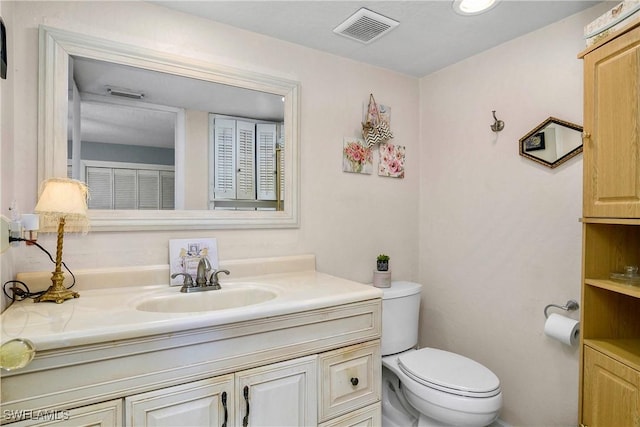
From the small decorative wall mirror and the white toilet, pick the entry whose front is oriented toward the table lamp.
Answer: the small decorative wall mirror

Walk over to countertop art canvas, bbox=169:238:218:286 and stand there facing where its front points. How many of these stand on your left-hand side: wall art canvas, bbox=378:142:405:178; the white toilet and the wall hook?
3

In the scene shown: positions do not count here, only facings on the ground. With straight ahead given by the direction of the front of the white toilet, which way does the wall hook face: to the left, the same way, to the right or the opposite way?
to the right

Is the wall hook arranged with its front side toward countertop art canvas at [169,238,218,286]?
yes

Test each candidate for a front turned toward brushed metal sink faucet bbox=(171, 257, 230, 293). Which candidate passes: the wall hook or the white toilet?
the wall hook

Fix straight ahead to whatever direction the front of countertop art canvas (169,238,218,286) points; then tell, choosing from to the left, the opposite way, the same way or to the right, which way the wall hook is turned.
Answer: to the right

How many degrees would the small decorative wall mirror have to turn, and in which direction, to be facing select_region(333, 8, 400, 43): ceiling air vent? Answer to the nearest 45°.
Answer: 0° — it already faces it

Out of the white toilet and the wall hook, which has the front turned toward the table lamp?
the wall hook

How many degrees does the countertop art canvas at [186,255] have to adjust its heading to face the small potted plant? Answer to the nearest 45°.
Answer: approximately 90° to its left

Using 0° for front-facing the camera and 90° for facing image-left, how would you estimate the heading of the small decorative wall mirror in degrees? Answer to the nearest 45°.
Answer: approximately 45°

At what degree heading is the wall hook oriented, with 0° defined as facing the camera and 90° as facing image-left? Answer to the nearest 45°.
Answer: approximately 45°
